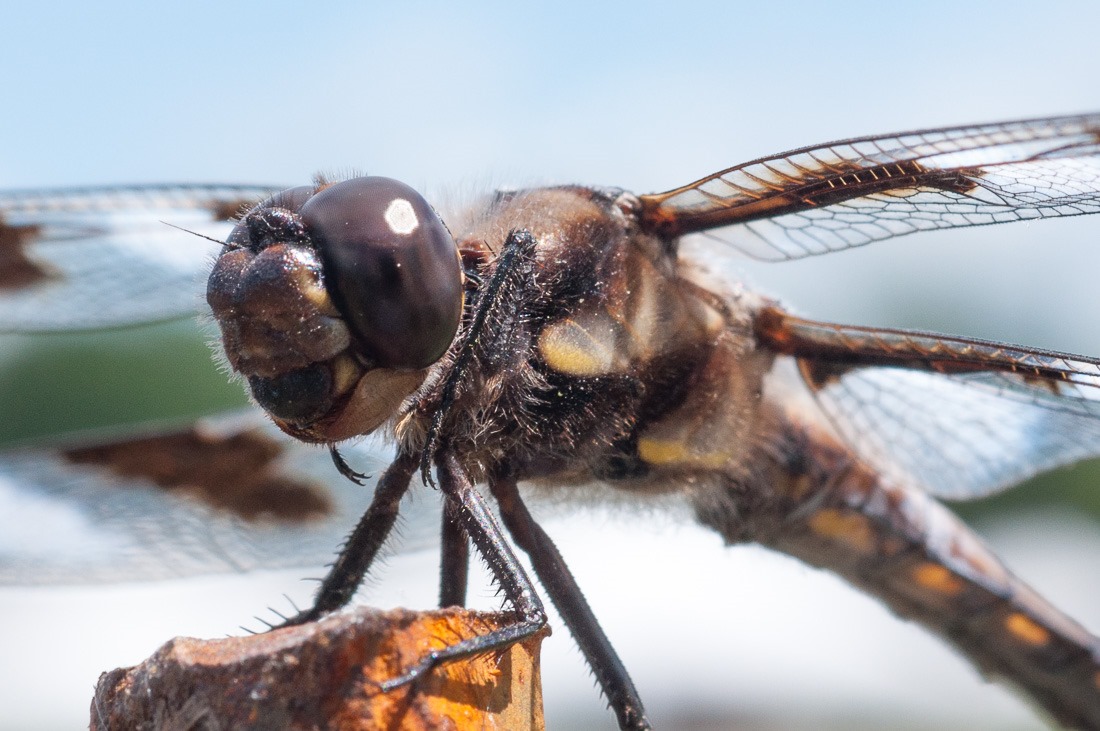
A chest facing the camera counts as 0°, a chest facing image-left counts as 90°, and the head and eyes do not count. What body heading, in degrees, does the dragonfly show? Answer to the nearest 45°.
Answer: approximately 45°
